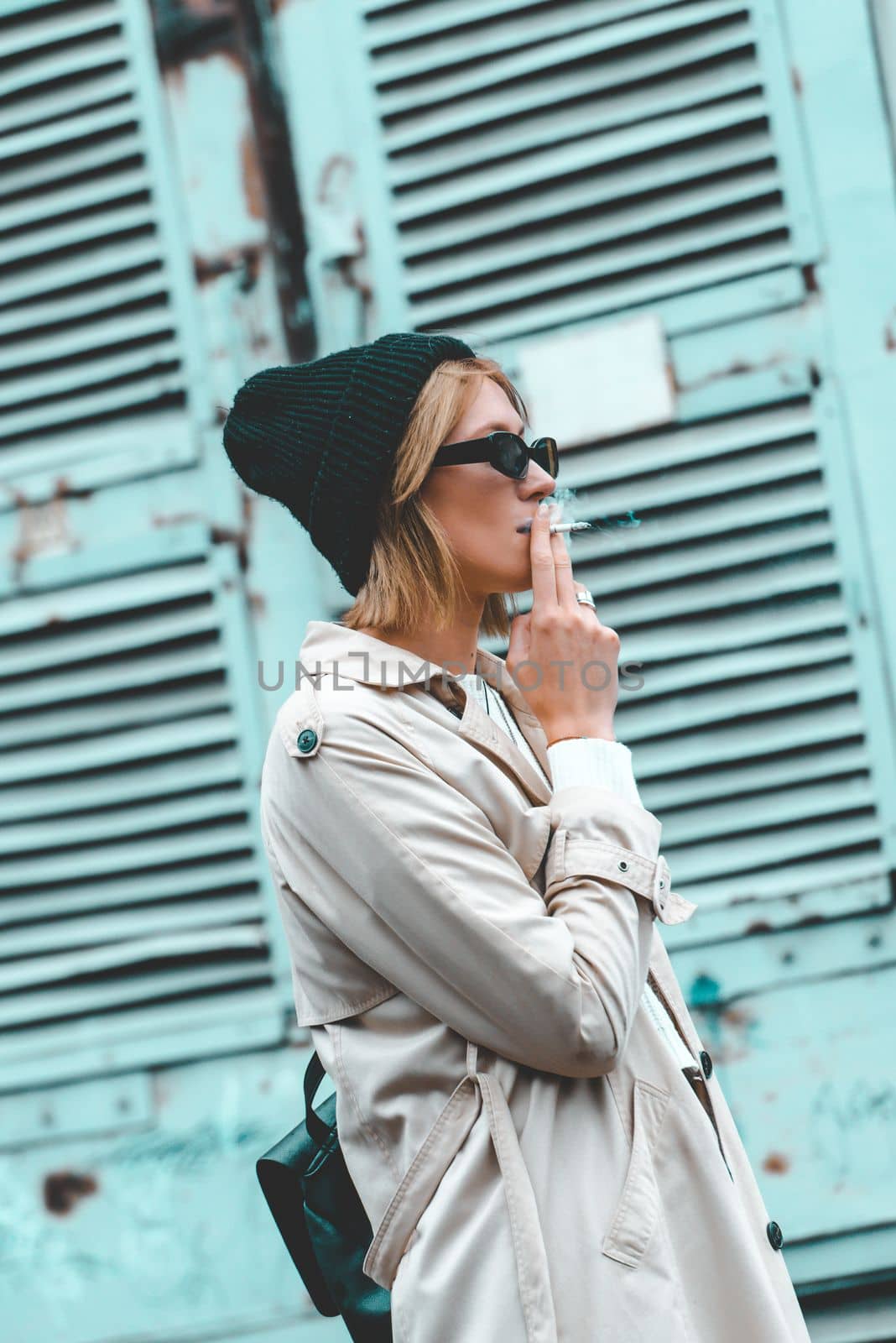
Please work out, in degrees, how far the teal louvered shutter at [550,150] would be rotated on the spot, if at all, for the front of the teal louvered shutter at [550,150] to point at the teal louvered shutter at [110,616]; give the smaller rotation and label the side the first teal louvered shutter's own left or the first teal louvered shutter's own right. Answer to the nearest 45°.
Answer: approximately 90° to the first teal louvered shutter's own right

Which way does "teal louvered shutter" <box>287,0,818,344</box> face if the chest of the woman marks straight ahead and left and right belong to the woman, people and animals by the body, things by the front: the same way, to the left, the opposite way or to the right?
to the right

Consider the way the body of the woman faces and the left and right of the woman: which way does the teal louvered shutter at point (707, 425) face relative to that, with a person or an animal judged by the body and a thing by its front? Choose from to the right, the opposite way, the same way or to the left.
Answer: to the right

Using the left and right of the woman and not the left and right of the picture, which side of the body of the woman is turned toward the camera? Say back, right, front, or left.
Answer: right

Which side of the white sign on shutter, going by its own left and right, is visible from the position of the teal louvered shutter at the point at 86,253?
right

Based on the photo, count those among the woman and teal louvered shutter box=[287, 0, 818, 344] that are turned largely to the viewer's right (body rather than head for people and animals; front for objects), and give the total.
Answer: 1

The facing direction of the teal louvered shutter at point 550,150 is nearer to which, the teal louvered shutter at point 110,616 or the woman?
the woman
